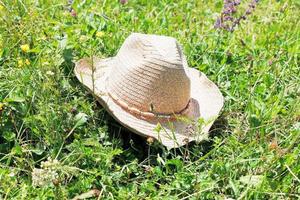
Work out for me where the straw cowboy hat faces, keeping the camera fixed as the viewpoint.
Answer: facing the viewer and to the right of the viewer
